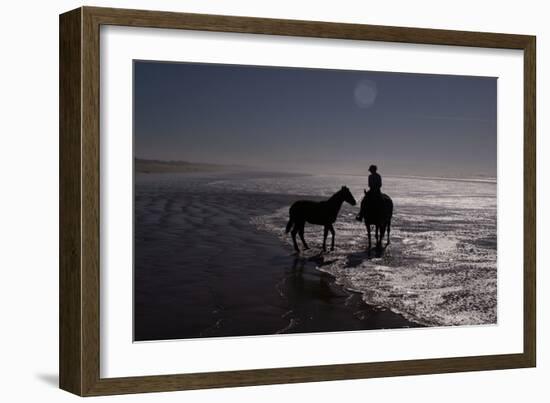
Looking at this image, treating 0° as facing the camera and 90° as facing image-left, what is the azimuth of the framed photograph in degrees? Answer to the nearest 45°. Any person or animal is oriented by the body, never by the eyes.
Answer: approximately 315°
